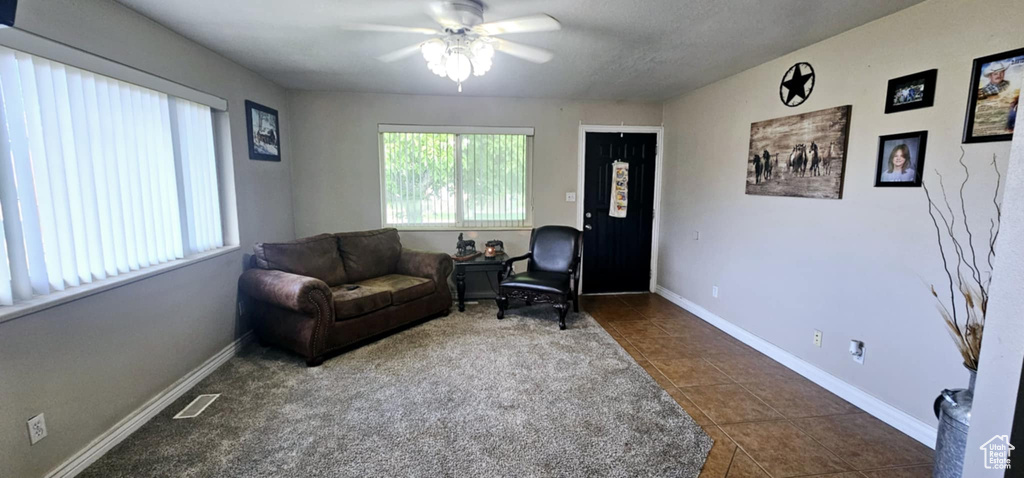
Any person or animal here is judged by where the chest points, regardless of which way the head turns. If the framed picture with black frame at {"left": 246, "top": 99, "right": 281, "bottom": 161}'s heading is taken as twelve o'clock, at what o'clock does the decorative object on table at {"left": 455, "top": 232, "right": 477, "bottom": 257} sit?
The decorative object on table is roughly at 11 o'clock from the framed picture with black frame.

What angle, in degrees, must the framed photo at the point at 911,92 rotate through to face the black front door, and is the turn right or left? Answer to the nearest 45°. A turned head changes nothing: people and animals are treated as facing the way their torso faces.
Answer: approximately 90° to its right

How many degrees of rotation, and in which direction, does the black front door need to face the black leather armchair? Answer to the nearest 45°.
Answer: approximately 45° to its right

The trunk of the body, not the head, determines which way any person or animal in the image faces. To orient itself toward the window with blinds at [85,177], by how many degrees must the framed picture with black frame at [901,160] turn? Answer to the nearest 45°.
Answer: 0° — it already faces it

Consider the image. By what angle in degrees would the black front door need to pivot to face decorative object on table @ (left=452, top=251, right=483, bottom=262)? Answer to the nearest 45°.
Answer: approximately 45° to its right

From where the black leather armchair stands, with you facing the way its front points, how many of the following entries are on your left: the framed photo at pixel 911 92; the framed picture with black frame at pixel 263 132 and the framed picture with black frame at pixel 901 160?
2

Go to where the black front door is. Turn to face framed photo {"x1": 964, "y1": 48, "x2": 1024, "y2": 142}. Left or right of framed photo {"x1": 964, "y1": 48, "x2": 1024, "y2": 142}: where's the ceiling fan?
right

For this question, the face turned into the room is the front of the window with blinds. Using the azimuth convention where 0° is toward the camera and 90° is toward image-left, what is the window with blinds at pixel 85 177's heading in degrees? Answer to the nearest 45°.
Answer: approximately 315°
